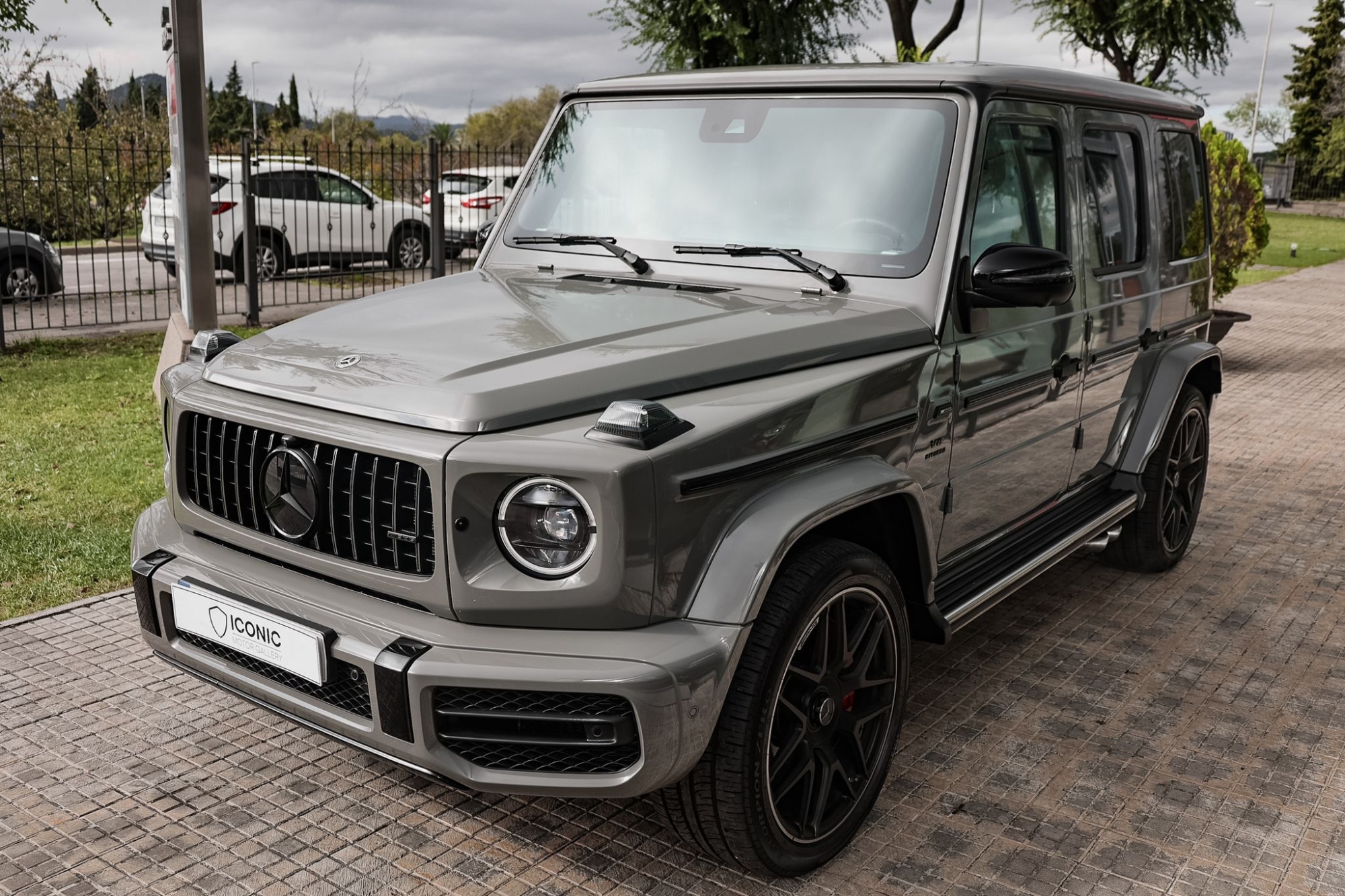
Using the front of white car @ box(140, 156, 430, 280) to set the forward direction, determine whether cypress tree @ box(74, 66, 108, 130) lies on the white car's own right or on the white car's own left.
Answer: on the white car's own left

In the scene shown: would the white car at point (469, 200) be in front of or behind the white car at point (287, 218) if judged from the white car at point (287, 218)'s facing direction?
in front

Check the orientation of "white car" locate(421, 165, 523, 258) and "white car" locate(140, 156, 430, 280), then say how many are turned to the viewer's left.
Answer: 0

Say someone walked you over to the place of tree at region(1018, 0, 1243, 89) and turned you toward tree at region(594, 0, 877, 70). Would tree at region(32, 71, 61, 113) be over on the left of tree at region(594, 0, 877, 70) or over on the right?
right

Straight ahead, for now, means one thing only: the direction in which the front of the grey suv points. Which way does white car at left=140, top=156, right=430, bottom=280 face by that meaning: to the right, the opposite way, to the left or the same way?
the opposite way

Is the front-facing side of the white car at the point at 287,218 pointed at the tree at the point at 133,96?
no

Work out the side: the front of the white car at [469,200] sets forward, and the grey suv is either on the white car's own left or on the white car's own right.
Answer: on the white car's own right

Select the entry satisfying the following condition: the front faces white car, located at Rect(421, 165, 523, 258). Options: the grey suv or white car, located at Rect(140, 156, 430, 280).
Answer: white car, located at Rect(140, 156, 430, 280)

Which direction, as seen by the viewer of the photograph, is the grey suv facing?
facing the viewer and to the left of the viewer

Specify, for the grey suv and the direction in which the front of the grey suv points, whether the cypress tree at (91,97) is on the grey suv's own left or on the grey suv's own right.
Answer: on the grey suv's own right

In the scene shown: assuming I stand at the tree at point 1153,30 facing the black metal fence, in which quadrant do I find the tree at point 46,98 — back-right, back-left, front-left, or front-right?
front-right

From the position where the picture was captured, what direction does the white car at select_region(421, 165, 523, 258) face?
facing away from the viewer and to the right of the viewer

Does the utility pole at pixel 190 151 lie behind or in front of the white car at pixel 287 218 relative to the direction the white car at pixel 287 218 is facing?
behind

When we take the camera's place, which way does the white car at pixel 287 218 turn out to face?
facing away from the viewer and to the right of the viewer

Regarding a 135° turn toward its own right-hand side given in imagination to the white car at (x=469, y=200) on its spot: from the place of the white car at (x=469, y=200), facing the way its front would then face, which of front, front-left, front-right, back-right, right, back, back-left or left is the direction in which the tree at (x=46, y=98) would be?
back-right

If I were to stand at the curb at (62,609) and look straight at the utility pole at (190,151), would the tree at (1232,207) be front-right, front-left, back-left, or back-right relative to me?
front-right

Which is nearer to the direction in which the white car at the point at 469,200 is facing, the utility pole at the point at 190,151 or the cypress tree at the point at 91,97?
the cypress tree

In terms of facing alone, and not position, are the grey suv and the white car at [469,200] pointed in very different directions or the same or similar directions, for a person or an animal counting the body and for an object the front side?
very different directions
